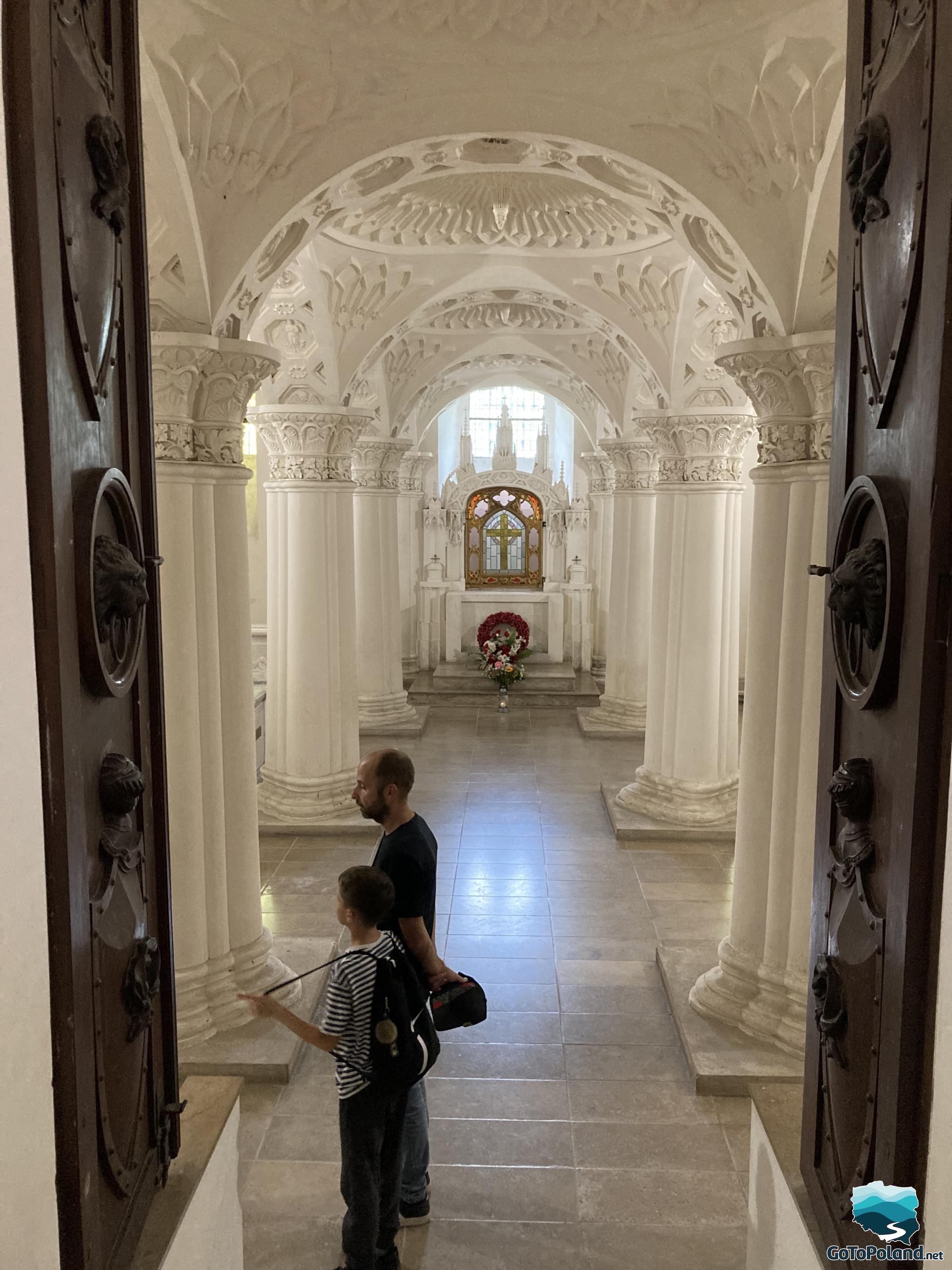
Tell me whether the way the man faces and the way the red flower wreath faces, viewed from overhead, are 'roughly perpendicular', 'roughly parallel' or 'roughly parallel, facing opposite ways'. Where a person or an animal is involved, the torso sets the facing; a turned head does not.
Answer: roughly perpendicular

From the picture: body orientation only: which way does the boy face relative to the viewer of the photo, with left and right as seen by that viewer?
facing away from the viewer and to the left of the viewer

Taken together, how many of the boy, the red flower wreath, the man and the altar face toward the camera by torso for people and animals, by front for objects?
2

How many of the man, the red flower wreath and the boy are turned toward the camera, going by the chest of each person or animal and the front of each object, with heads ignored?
1

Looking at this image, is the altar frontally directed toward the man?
yes

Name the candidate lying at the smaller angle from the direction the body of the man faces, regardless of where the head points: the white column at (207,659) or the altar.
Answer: the white column

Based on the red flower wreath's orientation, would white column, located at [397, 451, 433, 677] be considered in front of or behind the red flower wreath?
behind

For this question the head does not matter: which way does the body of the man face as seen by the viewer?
to the viewer's left

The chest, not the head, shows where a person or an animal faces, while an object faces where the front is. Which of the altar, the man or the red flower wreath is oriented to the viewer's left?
the man

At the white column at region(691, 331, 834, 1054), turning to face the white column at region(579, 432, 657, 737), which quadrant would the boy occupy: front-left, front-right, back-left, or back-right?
back-left

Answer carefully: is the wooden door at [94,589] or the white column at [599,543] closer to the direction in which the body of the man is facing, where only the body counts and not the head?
the wooden door

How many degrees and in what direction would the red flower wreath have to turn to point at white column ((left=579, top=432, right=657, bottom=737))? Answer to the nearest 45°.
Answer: approximately 45° to its left

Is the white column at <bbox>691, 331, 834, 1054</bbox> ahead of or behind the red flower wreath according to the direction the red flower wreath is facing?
ahead

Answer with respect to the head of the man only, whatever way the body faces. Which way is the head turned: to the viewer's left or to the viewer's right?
to the viewer's left

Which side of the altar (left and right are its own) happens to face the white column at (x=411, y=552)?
right
